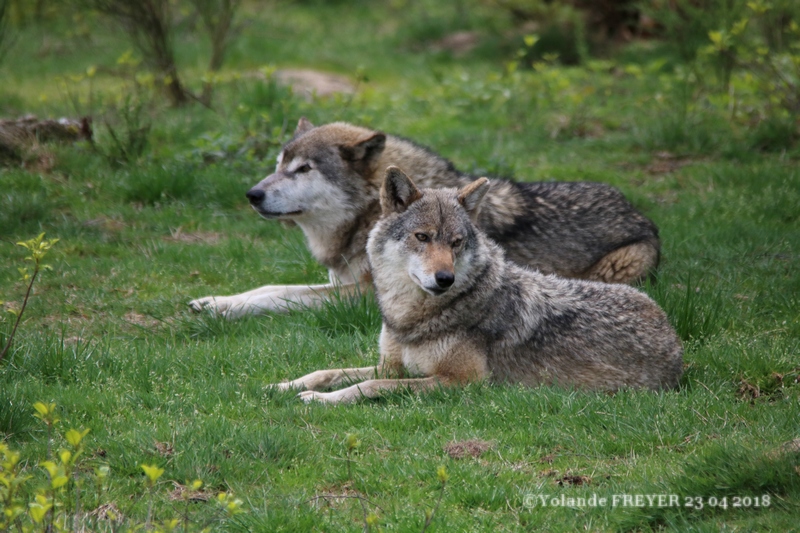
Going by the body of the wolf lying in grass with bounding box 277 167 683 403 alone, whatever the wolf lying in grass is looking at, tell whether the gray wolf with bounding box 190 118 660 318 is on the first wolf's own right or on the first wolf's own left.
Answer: on the first wolf's own right

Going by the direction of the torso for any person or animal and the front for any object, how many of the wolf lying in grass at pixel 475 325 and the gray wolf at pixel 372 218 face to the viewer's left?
2

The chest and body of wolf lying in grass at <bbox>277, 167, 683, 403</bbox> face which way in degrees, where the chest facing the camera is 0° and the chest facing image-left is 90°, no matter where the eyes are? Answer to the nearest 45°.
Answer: approximately 90°

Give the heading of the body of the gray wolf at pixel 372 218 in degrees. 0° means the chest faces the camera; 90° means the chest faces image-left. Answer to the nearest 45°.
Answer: approximately 90°
